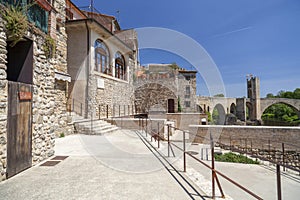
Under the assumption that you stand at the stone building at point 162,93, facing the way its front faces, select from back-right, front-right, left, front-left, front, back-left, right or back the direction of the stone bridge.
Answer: back-left

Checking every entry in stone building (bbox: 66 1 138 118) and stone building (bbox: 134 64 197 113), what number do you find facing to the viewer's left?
0

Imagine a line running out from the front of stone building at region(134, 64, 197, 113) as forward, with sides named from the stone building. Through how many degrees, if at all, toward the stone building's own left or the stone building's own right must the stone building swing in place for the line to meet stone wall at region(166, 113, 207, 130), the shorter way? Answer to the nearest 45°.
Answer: approximately 45° to the stone building's own left

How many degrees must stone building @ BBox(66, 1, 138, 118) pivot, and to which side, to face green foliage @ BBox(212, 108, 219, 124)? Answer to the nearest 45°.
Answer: approximately 90° to its left

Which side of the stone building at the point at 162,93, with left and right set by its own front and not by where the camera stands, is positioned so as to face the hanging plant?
front

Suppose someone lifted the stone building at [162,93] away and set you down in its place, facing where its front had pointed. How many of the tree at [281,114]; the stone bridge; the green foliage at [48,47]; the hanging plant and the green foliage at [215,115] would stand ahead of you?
2

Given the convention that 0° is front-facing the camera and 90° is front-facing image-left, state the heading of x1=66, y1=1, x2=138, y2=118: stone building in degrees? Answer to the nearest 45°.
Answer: approximately 315°

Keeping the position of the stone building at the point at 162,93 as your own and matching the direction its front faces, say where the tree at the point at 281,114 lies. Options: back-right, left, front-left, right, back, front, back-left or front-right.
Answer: back-left

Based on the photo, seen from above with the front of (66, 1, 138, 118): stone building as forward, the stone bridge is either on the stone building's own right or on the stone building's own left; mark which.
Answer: on the stone building's own left

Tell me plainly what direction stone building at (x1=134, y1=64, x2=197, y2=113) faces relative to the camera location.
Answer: facing the viewer

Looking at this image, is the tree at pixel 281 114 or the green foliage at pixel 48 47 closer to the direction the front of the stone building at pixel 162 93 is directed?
the green foliage
